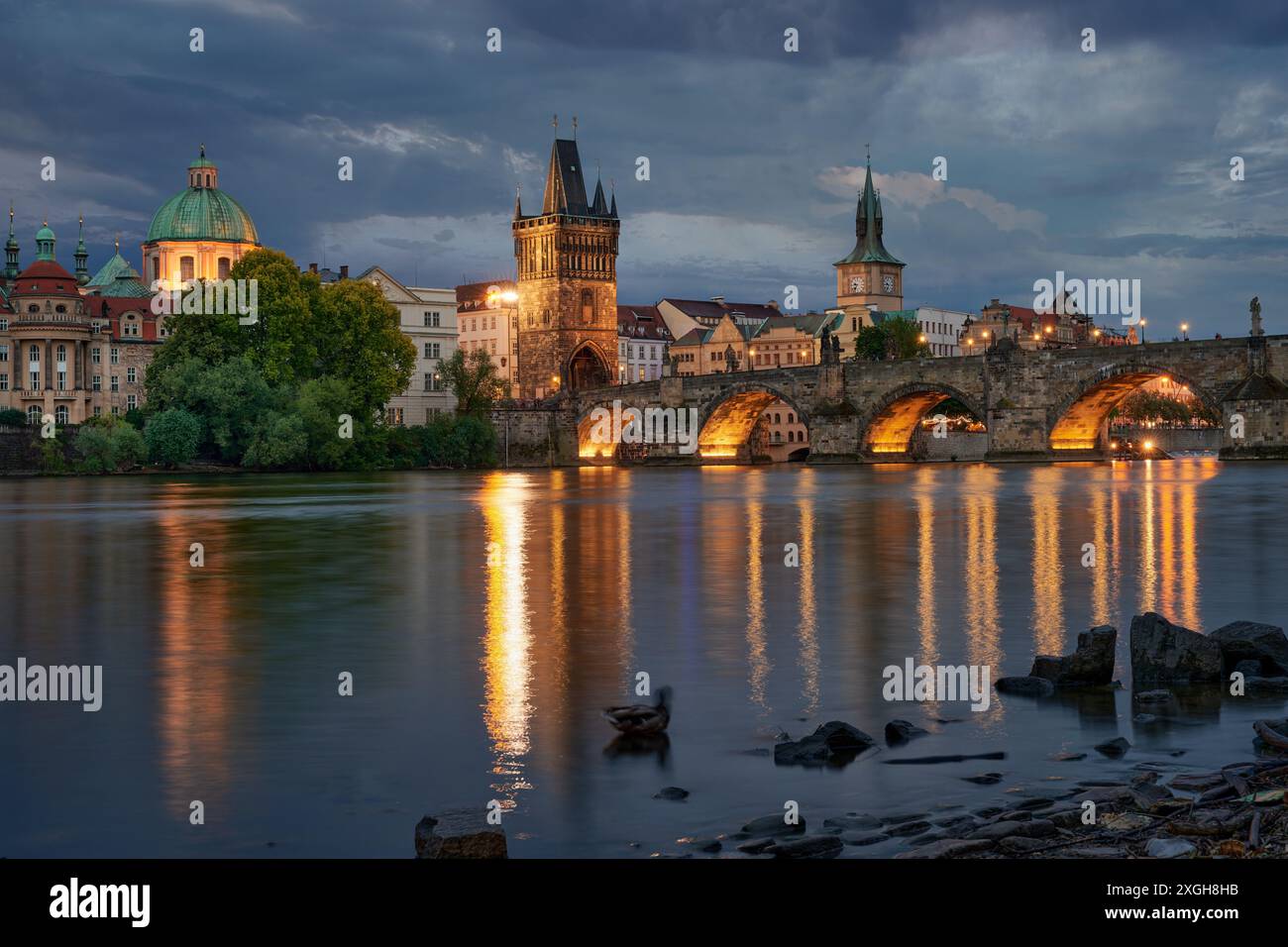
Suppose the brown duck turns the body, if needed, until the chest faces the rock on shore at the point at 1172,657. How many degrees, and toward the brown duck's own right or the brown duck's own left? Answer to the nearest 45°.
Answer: approximately 45° to the brown duck's own left

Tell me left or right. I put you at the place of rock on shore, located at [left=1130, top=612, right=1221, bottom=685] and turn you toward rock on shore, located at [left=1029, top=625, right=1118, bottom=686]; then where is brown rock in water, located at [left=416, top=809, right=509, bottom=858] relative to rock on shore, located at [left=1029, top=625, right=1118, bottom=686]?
left

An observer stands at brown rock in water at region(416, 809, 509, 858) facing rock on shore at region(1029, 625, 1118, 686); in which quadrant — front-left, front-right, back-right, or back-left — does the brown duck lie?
front-left

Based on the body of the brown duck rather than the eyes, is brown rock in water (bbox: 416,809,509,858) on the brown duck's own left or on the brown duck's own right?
on the brown duck's own right

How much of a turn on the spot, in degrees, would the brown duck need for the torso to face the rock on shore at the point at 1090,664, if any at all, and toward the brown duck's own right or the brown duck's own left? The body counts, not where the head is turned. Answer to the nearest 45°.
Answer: approximately 45° to the brown duck's own left

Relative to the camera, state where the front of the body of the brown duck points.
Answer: to the viewer's right

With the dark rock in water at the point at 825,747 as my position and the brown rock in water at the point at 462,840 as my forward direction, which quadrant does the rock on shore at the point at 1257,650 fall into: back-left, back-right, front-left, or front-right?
back-left

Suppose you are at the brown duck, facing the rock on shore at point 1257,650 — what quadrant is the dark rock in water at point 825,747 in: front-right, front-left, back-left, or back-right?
front-right

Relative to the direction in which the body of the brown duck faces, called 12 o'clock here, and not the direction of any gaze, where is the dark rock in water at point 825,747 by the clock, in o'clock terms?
The dark rock in water is roughly at 1 o'clock from the brown duck.

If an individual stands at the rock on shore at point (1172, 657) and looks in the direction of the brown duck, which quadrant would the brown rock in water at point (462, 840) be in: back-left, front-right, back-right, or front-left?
front-left

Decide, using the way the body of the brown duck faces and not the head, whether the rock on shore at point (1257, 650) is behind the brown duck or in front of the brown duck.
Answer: in front

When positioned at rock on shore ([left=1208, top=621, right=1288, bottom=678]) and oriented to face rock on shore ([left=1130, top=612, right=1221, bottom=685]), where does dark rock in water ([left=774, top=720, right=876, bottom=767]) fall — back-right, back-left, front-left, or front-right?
front-left
